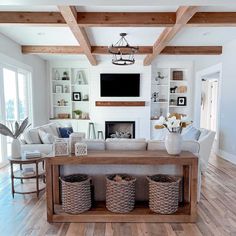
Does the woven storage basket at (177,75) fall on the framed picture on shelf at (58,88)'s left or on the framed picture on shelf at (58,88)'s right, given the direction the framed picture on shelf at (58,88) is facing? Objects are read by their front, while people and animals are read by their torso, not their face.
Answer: on its left

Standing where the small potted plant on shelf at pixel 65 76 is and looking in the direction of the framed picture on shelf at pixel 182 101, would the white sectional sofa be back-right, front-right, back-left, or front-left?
front-right

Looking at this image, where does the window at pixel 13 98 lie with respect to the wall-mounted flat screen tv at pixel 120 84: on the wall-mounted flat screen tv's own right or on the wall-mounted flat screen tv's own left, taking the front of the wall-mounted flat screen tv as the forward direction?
on the wall-mounted flat screen tv's own right

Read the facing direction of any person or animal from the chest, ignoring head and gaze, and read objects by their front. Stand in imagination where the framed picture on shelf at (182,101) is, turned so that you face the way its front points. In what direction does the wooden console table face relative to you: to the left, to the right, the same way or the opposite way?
the same way

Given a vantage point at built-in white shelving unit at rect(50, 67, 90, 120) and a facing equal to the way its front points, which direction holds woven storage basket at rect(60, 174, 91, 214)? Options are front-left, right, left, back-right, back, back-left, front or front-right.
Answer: front

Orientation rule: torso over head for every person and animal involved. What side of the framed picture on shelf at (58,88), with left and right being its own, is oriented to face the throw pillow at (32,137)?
front

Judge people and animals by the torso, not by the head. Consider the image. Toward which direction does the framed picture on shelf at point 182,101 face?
toward the camera

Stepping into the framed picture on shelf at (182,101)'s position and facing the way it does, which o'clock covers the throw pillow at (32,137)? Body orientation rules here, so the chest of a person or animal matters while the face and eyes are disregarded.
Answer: The throw pillow is roughly at 1 o'clock from the framed picture on shelf.

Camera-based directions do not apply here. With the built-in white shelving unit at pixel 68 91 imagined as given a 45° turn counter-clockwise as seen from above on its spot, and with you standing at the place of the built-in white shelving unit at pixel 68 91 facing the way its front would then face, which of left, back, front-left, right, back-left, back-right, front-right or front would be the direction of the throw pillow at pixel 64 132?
front-right

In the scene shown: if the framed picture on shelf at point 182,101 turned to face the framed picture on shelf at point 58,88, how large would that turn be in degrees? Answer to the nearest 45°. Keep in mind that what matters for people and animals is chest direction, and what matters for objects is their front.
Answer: approximately 90° to its right

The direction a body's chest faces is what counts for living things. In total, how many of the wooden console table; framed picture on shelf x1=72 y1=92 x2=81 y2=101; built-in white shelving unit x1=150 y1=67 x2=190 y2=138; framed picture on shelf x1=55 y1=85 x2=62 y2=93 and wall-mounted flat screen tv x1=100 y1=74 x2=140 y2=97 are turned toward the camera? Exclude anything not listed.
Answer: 5

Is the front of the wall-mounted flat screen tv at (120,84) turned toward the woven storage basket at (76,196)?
yes

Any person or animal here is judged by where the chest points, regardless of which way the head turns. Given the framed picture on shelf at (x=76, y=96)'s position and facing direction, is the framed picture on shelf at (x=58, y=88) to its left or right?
on its right

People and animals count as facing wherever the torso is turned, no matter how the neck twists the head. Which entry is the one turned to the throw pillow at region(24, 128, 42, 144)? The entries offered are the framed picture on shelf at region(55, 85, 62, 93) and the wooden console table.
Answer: the framed picture on shelf

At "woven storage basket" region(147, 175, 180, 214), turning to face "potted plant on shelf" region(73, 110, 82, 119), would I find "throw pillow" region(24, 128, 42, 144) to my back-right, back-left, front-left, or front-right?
front-left

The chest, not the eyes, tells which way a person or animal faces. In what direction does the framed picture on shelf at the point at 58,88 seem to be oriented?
toward the camera
